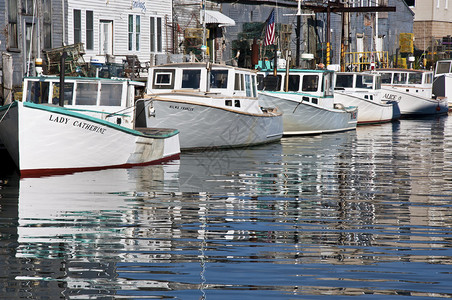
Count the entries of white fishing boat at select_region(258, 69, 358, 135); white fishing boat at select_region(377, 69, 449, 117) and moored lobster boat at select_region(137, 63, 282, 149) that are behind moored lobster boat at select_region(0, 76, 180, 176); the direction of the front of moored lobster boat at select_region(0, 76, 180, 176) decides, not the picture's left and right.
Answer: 3

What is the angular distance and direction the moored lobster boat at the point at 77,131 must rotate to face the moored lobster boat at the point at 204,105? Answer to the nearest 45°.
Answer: approximately 180°

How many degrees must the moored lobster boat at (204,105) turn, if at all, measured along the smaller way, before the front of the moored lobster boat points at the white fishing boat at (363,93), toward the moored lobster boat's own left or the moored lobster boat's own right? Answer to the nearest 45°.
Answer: approximately 180°

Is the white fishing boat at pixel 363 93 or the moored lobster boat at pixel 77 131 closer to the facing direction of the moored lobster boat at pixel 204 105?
the moored lobster boat

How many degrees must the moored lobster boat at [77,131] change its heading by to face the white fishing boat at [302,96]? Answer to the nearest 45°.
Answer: approximately 180°

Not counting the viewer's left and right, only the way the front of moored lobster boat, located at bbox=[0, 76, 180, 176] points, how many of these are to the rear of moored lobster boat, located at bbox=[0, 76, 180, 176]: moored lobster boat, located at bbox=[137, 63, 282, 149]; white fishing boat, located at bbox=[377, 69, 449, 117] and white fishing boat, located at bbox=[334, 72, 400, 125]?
3

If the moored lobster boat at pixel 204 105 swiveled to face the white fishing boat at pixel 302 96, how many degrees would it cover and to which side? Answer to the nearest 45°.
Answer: approximately 180°

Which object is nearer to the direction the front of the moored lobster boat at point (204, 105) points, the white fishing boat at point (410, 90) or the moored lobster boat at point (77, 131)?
the moored lobster boat
